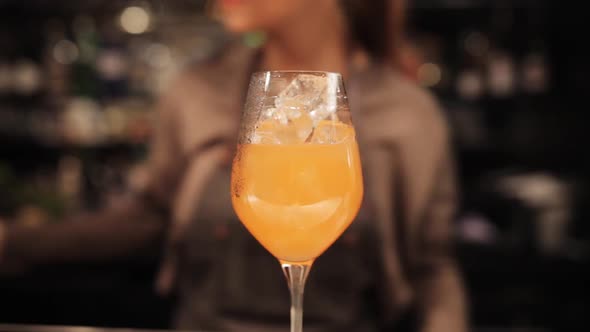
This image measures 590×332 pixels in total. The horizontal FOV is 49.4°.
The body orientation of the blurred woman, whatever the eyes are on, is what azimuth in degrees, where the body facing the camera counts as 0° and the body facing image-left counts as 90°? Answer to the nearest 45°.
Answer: approximately 0°

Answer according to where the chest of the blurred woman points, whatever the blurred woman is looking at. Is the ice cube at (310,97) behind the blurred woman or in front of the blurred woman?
in front

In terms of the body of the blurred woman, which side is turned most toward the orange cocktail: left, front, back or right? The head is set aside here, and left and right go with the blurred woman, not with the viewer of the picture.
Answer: front

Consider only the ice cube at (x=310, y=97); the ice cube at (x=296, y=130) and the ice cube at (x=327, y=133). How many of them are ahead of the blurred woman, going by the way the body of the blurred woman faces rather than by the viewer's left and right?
3

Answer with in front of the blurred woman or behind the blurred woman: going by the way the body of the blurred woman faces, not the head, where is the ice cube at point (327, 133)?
in front

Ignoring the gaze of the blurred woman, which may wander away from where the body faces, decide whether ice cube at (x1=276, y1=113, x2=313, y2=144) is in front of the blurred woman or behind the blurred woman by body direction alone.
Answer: in front
